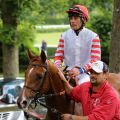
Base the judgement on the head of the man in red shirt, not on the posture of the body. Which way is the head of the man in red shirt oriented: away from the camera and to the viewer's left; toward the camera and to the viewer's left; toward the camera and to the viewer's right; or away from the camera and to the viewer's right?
toward the camera and to the viewer's left

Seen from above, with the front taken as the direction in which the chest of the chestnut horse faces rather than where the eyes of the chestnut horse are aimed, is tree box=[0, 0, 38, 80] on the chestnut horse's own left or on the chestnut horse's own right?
on the chestnut horse's own right

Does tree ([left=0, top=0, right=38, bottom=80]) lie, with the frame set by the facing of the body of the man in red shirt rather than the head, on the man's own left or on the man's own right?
on the man's own right

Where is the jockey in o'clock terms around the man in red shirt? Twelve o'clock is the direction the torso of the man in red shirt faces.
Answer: The jockey is roughly at 4 o'clock from the man in red shirt.

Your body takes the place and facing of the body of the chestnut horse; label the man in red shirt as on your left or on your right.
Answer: on your left

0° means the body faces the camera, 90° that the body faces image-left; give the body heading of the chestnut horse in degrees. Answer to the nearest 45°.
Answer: approximately 45°

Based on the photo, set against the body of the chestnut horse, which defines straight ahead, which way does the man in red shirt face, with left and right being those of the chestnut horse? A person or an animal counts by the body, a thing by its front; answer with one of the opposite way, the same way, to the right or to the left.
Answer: the same way
